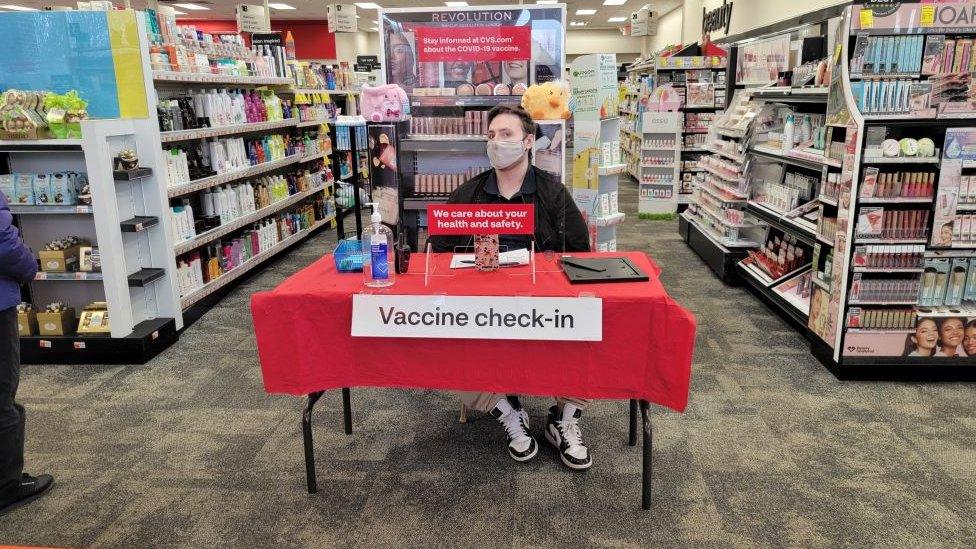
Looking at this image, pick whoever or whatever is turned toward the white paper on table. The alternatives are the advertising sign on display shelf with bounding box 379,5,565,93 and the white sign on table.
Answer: the advertising sign on display shelf

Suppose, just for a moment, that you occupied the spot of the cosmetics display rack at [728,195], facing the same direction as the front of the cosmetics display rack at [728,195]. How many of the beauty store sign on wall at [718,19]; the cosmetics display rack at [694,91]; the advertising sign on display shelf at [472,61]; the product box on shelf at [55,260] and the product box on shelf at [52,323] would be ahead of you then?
3

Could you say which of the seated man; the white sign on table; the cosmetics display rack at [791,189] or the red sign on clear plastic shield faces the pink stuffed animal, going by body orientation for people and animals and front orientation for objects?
the cosmetics display rack

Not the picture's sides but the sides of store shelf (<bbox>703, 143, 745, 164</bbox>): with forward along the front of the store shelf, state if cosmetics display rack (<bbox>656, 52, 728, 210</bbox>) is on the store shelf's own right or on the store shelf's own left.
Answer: on the store shelf's own right

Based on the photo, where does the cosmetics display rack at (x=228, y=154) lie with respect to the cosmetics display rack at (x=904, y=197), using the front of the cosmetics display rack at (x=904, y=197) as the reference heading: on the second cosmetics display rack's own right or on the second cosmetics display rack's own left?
on the second cosmetics display rack's own right

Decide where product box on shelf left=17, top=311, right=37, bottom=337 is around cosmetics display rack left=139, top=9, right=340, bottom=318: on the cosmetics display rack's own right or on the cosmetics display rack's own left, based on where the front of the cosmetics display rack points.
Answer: on the cosmetics display rack's own right

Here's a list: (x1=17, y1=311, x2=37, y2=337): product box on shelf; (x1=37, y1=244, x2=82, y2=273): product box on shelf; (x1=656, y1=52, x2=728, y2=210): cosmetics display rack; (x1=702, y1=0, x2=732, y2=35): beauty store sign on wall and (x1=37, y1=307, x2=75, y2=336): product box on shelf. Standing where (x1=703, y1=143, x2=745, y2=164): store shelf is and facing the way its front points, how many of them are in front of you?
3
